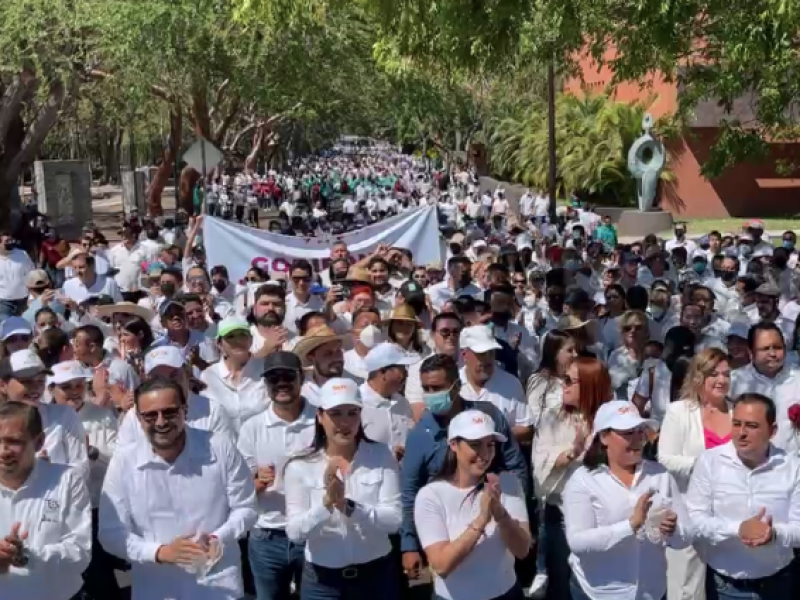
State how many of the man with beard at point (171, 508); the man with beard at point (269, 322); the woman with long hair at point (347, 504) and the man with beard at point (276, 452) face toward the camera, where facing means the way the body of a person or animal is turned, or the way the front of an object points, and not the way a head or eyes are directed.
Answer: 4

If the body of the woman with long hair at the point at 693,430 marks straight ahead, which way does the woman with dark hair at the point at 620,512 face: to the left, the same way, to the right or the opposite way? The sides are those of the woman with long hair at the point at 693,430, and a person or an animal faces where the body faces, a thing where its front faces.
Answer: the same way

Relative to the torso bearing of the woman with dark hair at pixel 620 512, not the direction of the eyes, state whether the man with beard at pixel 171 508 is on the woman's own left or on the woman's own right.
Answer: on the woman's own right

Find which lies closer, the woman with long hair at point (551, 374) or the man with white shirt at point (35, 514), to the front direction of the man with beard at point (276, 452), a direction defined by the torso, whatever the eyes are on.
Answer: the man with white shirt

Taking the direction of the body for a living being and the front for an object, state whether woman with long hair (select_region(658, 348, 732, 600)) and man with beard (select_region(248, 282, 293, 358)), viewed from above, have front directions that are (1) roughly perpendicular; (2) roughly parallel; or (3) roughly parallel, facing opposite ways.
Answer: roughly parallel

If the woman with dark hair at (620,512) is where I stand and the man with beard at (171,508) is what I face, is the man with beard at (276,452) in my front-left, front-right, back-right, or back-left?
front-right

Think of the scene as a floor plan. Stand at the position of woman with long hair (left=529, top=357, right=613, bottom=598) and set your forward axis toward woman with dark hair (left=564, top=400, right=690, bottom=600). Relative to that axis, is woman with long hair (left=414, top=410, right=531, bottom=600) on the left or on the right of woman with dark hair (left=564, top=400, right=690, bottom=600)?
right

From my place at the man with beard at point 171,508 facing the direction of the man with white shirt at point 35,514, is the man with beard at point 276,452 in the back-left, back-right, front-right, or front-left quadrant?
back-right

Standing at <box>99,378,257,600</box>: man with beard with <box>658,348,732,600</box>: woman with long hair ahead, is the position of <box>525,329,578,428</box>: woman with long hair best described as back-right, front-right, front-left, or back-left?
front-left

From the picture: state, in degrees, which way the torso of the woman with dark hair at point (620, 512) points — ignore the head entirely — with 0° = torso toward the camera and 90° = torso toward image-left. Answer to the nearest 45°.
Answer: approximately 315°

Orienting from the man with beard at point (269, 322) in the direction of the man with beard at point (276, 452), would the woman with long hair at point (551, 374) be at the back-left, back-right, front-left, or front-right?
front-left

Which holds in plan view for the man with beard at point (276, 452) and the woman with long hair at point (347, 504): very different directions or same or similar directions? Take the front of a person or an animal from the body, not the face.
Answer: same or similar directions

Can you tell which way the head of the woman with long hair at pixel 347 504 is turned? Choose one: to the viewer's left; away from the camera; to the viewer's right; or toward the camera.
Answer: toward the camera

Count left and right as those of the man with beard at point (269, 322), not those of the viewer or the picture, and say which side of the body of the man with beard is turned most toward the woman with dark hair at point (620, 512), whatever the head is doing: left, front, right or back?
front

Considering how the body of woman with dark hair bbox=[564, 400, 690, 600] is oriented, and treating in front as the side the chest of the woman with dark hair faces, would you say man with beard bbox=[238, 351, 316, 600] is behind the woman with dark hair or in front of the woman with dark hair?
behind

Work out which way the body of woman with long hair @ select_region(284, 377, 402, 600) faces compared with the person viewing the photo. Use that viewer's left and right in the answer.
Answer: facing the viewer

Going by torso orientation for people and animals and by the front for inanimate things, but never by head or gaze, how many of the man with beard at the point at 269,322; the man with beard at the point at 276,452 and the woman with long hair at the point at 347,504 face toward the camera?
3
